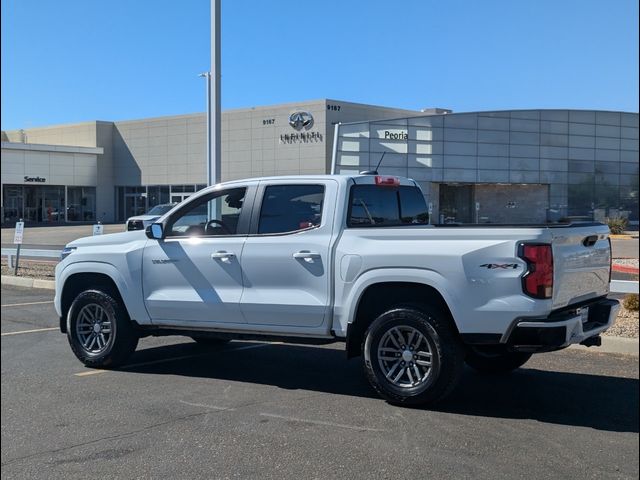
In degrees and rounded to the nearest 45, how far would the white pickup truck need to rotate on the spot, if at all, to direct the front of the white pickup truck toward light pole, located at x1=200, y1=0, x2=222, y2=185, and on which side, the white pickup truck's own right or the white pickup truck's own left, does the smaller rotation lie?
approximately 45° to the white pickup truck's own right

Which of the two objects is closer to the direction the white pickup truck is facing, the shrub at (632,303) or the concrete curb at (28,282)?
the concrete curb

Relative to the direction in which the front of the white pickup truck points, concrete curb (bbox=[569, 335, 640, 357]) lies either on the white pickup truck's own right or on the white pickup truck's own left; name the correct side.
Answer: on the white pickup truck's own right

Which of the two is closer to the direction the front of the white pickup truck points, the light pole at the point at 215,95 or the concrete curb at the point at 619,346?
the light pole

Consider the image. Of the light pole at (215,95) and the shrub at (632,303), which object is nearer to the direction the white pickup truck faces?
the light pole

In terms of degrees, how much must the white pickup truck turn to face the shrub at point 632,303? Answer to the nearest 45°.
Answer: approximately 90° to its right

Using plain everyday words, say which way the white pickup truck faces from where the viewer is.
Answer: facing away from the viewer and to the left of the viewer

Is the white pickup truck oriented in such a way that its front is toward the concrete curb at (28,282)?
yes
